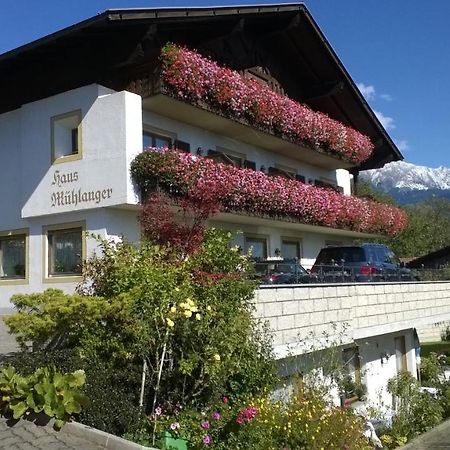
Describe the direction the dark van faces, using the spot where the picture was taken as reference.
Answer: facing away from the viewer and to the right of the viewer

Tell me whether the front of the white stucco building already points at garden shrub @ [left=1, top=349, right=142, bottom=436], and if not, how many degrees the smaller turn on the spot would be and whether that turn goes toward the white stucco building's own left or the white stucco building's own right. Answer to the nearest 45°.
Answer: approximately 45° to the white stucco building's own right

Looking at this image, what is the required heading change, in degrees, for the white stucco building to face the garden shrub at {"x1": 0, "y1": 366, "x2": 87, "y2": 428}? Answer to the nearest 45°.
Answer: approximately 45° to its right

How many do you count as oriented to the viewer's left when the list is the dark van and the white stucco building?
0

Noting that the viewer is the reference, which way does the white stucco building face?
facing the viewer and to the right of the viewer

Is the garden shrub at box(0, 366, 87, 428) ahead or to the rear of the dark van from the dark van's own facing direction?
to the rear

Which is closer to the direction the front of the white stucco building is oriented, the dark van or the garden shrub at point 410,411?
the garden shrub
